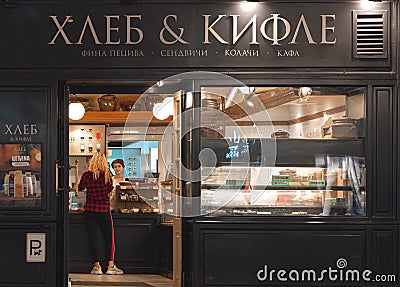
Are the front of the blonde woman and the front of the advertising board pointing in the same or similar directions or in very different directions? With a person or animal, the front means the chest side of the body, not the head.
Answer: very different directions

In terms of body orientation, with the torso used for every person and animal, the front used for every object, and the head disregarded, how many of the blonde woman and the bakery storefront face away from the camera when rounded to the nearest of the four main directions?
1

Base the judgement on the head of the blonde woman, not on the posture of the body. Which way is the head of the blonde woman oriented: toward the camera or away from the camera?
away from the camera

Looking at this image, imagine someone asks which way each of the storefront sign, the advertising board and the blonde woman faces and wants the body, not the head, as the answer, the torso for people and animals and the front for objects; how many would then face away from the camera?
1

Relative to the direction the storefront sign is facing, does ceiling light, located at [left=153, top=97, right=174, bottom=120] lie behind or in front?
behind

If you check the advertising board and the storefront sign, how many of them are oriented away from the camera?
0

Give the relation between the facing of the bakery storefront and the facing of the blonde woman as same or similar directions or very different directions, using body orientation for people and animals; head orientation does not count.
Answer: very different directions

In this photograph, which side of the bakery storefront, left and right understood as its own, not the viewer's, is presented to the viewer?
front

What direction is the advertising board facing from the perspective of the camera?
toward the camera

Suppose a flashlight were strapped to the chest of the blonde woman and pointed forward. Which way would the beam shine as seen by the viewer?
away from the camera

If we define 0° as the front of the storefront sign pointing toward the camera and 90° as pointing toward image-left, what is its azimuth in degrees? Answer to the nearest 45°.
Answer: approximately 0°
